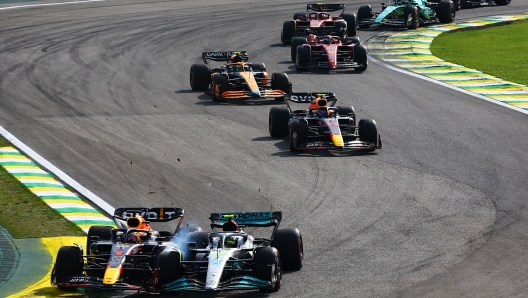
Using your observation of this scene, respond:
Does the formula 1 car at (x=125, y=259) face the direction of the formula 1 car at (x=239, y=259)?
no

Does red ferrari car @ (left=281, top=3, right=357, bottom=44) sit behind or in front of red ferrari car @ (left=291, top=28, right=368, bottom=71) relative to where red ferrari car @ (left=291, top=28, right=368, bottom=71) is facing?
behind

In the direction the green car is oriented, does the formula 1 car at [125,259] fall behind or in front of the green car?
in front

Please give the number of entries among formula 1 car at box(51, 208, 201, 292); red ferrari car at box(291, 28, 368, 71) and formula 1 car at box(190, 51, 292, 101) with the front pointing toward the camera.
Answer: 3

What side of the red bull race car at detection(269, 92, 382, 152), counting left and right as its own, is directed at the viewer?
front

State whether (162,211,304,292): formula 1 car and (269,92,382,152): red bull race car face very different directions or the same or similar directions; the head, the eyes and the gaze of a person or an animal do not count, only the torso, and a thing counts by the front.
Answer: same or similar directions

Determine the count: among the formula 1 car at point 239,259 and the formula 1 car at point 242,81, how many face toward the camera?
2

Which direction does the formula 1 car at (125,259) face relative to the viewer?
toward the camera

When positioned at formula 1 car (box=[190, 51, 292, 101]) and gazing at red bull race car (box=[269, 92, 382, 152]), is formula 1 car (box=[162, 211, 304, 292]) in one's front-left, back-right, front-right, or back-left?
front-right

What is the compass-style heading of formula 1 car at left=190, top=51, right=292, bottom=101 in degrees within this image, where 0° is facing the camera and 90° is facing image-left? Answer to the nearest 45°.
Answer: approximately 0°

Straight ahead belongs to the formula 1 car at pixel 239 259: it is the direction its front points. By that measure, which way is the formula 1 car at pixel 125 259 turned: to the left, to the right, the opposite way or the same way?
the same way

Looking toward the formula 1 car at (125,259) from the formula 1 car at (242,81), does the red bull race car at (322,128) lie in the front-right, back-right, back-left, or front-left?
front-left

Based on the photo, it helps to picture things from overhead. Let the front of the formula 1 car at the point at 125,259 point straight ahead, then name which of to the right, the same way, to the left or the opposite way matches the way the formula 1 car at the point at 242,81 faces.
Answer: the same way
